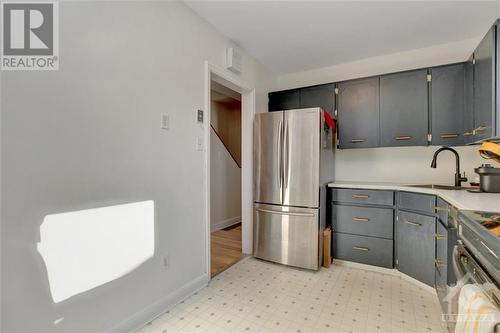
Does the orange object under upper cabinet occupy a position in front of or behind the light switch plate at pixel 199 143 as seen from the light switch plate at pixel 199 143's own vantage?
in front

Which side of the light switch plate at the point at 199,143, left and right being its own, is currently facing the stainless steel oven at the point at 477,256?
front

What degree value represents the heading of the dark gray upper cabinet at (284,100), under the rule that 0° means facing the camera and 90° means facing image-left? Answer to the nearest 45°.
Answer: approximately 45°

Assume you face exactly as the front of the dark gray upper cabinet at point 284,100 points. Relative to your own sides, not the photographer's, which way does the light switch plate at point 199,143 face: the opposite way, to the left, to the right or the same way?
to the left

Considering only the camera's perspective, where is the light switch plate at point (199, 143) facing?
facing the viewer and to the right of the viewer

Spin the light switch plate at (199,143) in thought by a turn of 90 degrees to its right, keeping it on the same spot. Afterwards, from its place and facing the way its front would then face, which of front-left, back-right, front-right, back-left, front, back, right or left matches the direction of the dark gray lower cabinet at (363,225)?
back-left

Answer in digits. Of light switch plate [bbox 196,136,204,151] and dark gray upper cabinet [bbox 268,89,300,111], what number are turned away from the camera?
0
